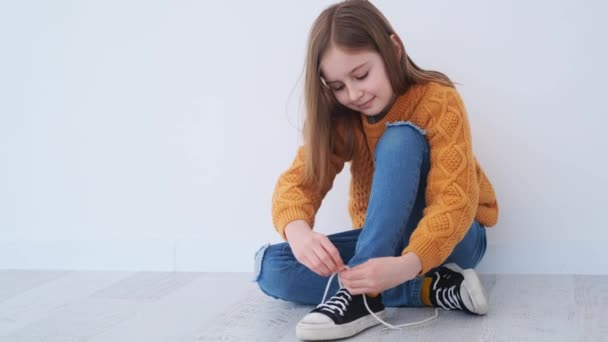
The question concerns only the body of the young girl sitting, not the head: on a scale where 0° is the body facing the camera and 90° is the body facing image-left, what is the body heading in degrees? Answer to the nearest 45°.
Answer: approximately 45°
